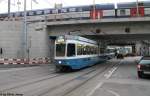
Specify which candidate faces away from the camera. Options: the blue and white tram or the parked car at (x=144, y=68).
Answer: the parked car

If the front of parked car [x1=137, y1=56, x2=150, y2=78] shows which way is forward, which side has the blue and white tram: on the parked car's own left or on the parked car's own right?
on the parked car's own left

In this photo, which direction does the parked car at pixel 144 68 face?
away from the camera

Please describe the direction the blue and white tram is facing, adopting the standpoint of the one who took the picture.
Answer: facing the viewer and to the left of the viewer

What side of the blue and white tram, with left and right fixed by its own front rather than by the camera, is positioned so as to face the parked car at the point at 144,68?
left

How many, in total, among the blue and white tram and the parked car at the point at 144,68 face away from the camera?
1

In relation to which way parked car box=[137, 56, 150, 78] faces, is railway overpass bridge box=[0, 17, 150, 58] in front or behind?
in front
